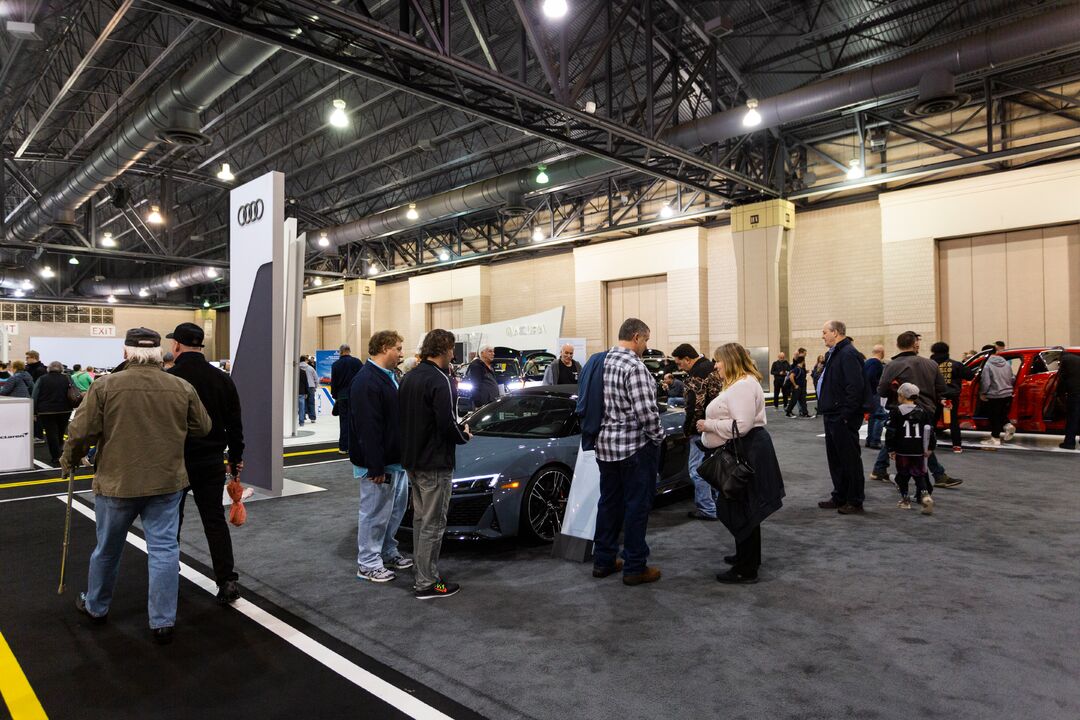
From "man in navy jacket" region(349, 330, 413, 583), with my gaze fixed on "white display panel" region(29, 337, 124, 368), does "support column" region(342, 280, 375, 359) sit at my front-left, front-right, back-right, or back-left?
front-right

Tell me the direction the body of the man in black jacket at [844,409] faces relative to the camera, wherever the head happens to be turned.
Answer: to the viewer's left

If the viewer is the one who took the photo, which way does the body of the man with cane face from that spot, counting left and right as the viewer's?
facing away from the viewer

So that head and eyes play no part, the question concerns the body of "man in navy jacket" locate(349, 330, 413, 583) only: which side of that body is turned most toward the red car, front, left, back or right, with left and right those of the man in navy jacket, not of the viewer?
front

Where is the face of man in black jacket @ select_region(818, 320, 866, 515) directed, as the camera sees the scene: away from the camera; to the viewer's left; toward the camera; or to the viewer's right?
to the viewer's left

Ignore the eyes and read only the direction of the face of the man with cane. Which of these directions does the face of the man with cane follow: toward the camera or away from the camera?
away from the camera

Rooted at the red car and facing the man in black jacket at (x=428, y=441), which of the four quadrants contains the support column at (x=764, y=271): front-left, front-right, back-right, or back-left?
back-right

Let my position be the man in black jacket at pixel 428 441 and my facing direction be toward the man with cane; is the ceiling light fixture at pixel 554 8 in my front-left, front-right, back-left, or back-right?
back-right

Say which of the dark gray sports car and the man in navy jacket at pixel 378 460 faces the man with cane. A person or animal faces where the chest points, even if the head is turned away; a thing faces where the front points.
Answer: the dark gray sports car

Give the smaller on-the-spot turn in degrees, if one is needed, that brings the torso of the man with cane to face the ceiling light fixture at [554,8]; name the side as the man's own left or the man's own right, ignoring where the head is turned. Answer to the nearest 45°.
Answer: approximately 45° to the man's own right

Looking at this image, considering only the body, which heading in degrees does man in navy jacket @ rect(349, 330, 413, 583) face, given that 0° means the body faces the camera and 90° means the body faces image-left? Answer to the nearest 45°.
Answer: approximately 270°

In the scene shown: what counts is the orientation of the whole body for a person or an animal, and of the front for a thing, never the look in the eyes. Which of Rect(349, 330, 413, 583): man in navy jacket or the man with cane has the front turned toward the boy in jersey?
the man in navy jacket
